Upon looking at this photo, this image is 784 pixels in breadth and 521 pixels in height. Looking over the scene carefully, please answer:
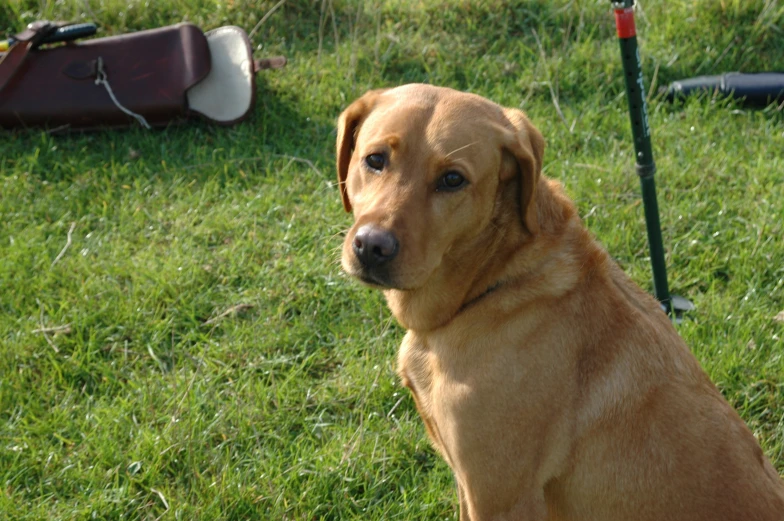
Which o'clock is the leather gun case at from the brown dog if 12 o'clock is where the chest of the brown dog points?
The leather gun case is roughly at 3 o'clock from the brown dog.

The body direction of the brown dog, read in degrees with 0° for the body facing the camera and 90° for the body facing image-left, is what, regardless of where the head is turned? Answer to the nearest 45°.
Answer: approximately 45°

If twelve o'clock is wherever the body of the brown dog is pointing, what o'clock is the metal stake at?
The metal stake is roughly at 5 o'clock from the brown dog.

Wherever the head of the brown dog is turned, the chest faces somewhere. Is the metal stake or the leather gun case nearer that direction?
the leather gun case
